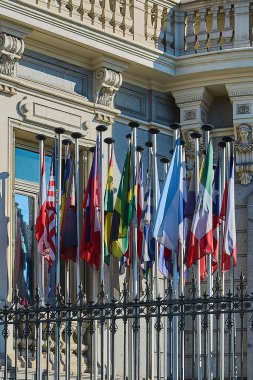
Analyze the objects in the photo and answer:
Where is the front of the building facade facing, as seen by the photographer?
facing the viewer and to the right of the viewer
